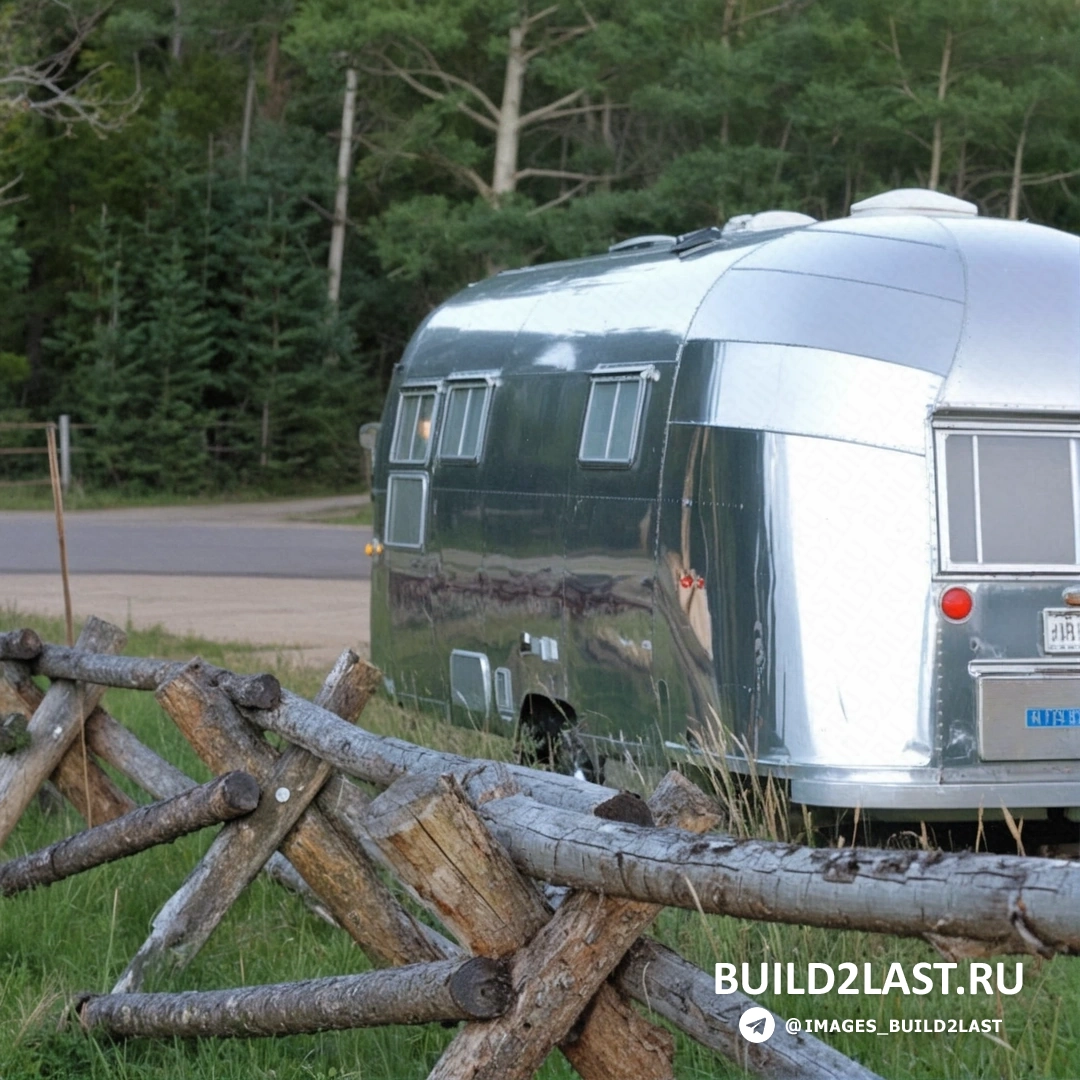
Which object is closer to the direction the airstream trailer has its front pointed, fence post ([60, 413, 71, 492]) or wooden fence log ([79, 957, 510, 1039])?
the fence post

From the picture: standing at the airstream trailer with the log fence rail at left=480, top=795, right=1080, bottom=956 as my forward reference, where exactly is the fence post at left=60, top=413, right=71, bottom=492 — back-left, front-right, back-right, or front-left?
back-right

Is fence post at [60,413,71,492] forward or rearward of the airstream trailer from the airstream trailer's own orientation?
forward

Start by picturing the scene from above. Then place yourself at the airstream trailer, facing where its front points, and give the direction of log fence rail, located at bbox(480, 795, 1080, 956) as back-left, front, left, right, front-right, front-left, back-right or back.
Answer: back-left

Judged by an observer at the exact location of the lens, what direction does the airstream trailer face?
facing away from the viewer and to the left of the viewer

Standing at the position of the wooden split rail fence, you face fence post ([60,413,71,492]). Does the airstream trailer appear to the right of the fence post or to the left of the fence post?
right
